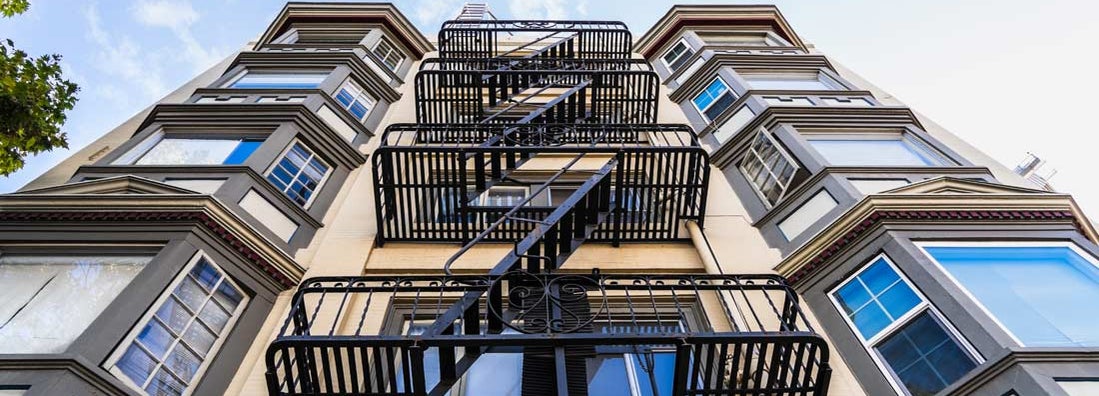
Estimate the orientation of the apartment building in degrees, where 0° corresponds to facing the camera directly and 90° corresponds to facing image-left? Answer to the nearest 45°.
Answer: approximately 0°
